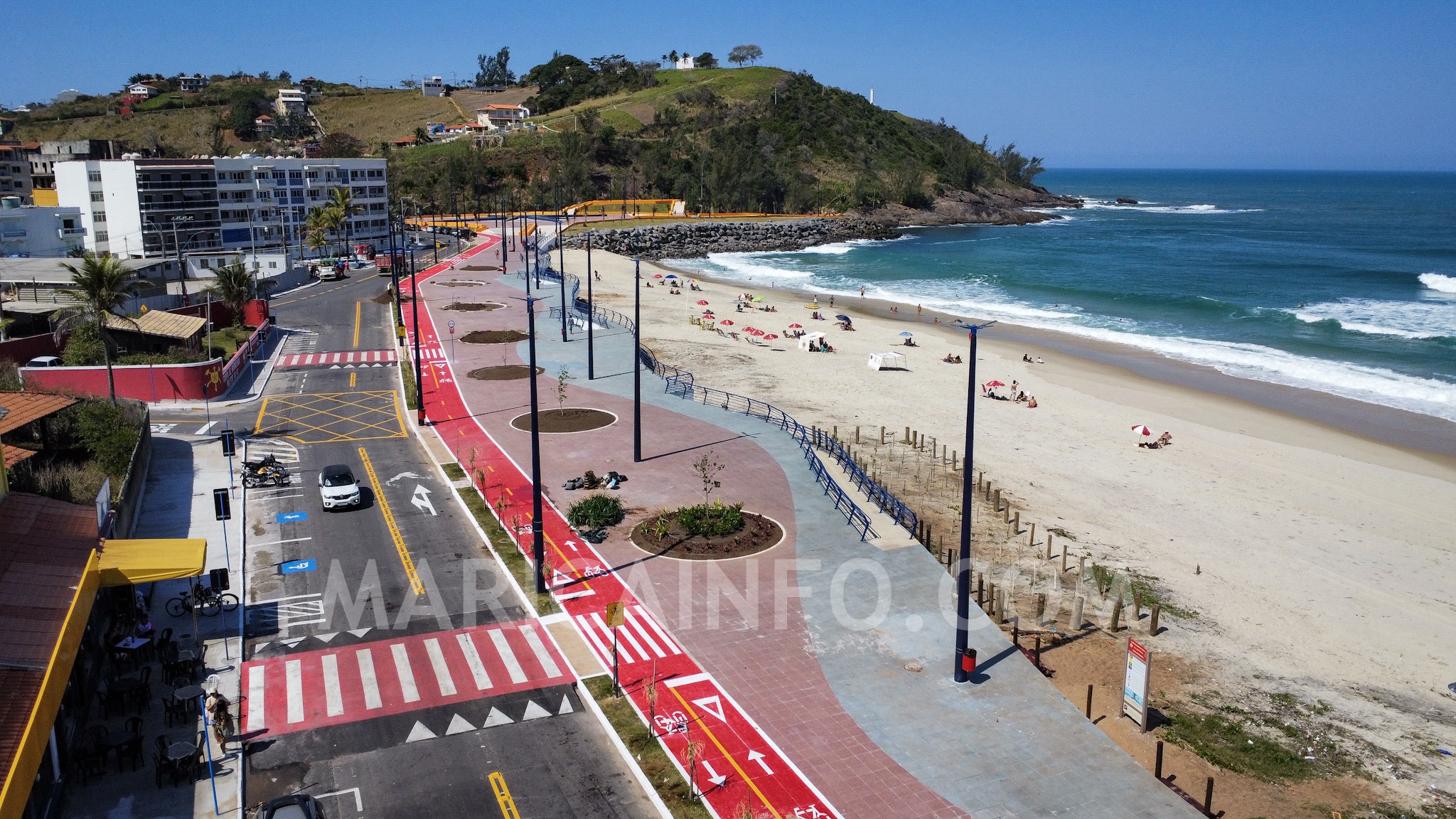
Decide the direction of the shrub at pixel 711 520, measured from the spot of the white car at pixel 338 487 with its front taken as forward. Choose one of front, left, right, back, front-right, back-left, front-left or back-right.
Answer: front-left

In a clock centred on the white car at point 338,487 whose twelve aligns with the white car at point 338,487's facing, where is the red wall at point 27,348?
The red wall is roughly at 5 o'clock from the white car.

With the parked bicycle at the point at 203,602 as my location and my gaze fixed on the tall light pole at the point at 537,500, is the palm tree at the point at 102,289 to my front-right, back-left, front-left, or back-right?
back-left

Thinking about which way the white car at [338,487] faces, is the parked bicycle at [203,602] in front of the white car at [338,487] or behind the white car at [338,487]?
in front

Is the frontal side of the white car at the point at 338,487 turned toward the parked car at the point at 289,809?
yes

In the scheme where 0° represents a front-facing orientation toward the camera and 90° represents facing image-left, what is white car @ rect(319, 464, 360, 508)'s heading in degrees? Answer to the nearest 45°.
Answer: approximately 0°

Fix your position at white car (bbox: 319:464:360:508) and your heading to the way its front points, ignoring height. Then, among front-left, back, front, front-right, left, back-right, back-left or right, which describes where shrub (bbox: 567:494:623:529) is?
front-left

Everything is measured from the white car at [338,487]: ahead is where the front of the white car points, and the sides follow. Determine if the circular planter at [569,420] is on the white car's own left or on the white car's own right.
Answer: on the white car's own left
